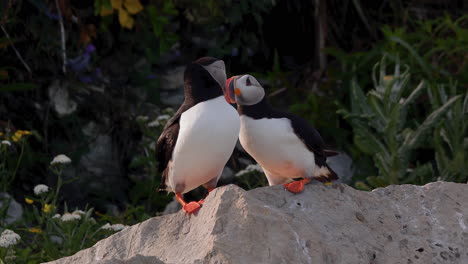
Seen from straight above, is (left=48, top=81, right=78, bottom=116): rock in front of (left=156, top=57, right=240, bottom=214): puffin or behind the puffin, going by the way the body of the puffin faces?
behind

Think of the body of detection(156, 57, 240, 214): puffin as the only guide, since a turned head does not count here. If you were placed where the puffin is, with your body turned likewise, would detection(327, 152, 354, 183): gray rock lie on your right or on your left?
on your left

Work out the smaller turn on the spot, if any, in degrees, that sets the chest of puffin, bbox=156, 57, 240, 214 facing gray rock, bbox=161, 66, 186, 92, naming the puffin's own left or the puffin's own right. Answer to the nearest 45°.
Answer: approximately 135° to the puffin's own left

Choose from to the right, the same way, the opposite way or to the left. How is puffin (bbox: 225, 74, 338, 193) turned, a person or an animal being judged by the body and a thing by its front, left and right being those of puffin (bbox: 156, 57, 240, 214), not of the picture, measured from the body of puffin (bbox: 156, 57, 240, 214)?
to the right

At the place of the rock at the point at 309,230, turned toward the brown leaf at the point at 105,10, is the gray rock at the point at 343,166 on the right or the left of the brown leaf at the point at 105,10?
right
